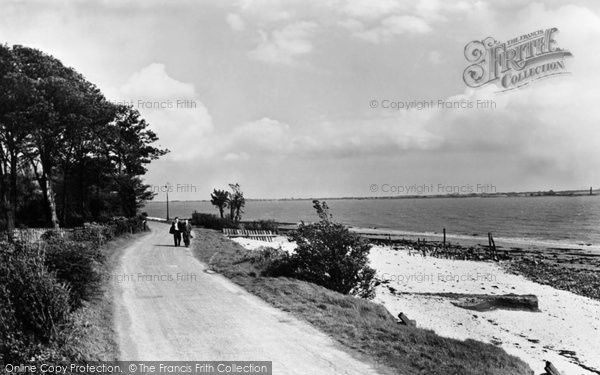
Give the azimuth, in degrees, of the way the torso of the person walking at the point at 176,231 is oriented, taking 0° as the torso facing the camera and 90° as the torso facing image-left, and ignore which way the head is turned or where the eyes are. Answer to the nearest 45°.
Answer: approximately 0°

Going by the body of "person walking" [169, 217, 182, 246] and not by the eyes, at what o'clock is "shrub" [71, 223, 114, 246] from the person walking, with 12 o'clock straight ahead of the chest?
The shrub is roughly at 2 o'clock from the person walking.

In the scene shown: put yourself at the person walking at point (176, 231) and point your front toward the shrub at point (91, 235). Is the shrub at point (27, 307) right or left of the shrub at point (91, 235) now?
left

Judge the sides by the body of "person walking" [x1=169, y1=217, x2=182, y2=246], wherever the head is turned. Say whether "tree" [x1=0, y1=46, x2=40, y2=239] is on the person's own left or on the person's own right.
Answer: on the person's own right

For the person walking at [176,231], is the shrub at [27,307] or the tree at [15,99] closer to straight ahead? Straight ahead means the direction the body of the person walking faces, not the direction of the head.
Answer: the shrub

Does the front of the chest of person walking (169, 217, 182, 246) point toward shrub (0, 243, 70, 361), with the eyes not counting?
yes

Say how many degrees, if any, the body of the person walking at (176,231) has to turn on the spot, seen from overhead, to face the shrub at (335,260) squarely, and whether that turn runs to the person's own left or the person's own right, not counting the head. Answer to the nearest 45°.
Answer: approximately 45° to the person's own left

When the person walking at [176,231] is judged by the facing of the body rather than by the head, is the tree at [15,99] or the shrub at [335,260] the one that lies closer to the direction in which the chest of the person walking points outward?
the shrub
